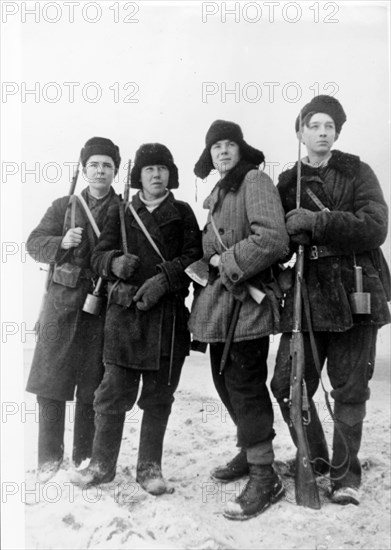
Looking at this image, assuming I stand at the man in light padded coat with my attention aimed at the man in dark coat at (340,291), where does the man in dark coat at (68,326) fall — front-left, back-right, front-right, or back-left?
back-left

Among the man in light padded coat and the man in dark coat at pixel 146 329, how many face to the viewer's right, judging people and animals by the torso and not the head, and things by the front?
0

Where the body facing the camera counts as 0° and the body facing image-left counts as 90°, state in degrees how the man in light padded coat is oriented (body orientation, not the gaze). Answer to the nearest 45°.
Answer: approximately 45°

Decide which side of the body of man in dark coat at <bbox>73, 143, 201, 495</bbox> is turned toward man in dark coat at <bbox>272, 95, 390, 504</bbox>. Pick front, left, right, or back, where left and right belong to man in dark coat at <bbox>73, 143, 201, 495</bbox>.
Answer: left

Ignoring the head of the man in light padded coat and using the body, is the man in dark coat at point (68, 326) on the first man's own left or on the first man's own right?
on the first man's own right

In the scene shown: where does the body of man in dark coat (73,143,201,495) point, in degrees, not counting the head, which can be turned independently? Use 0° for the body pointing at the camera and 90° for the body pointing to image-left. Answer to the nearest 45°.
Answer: approximately 0°
